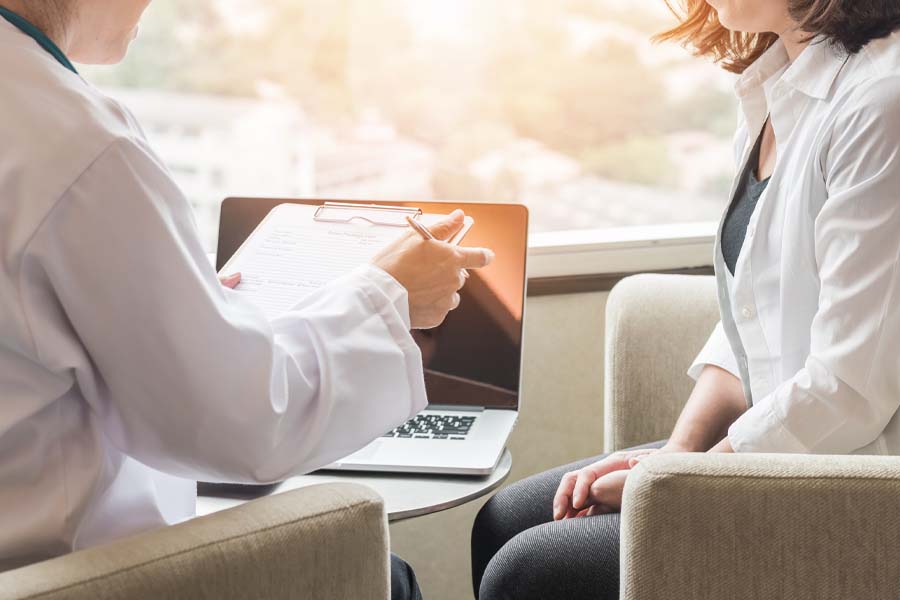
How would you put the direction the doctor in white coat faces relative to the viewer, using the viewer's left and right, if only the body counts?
facing away from the viewer and to the right of the viewer

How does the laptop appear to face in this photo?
toward the camera

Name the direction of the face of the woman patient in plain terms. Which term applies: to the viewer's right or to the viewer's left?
to the viewer's left

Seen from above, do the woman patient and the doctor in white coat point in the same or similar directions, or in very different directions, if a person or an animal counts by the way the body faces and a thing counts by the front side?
very different directions

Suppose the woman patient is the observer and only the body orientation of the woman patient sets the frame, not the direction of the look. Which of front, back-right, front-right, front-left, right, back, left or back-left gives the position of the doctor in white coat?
front

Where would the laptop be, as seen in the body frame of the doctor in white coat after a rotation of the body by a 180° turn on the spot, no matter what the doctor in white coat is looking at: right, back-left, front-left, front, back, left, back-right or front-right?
back

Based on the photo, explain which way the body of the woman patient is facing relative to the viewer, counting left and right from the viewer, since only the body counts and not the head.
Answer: facing the viewer and to the left of the viewer
